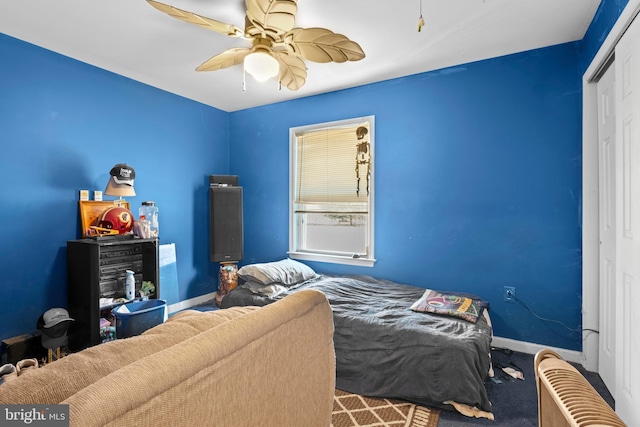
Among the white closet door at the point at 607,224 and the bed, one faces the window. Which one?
the white closet door

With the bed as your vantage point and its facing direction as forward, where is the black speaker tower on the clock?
The black speaker tower is roughly at 6 o'clock from the bed.

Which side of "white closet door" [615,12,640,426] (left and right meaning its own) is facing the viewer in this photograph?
left

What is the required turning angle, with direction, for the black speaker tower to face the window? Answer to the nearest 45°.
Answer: approximately 45° to its left

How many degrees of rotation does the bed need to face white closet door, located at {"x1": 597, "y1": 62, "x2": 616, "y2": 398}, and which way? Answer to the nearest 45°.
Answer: approximately 45° to its left

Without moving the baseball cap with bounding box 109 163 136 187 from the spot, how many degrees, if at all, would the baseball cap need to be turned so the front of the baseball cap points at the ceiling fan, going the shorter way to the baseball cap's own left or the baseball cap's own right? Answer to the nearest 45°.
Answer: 0° — it already faces it
